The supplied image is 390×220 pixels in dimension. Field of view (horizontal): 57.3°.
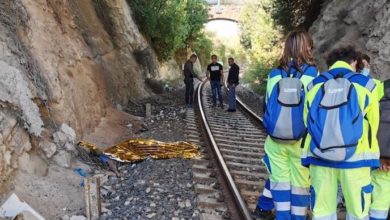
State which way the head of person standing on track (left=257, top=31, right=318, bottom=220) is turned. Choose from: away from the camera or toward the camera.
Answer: away from the camera

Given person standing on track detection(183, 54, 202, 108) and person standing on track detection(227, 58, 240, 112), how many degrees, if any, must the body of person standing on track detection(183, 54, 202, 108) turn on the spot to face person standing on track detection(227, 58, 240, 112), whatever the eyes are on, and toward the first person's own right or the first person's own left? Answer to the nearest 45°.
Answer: approximately 45° to the first person's own right

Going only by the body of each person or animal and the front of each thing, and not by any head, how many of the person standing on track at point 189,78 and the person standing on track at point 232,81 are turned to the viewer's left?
1

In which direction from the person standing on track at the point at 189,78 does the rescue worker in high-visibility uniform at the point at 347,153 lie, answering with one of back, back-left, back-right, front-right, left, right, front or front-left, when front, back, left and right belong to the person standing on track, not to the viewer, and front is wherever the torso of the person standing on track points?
right

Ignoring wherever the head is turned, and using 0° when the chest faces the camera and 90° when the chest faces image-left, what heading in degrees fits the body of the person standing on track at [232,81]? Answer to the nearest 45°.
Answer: approximately 90°

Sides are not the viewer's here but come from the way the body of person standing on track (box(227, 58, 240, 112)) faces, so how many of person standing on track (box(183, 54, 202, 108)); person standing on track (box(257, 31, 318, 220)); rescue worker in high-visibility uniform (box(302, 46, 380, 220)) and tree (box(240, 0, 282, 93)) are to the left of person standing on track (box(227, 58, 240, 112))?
2

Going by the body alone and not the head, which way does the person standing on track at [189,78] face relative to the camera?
to the viewer's right

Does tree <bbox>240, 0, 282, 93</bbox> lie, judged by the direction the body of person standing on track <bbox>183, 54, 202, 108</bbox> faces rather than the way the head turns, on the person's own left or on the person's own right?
on the person's own left

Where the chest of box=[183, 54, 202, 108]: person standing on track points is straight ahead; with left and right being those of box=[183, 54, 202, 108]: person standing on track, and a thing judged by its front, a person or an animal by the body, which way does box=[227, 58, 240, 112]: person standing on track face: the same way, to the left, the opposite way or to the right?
the opposite way

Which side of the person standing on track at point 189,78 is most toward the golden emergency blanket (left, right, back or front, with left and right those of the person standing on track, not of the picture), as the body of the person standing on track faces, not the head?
right

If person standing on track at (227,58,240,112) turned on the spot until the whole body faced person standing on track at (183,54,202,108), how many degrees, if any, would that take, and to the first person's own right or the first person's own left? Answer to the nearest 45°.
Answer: approximately 45° to the first person's own right
